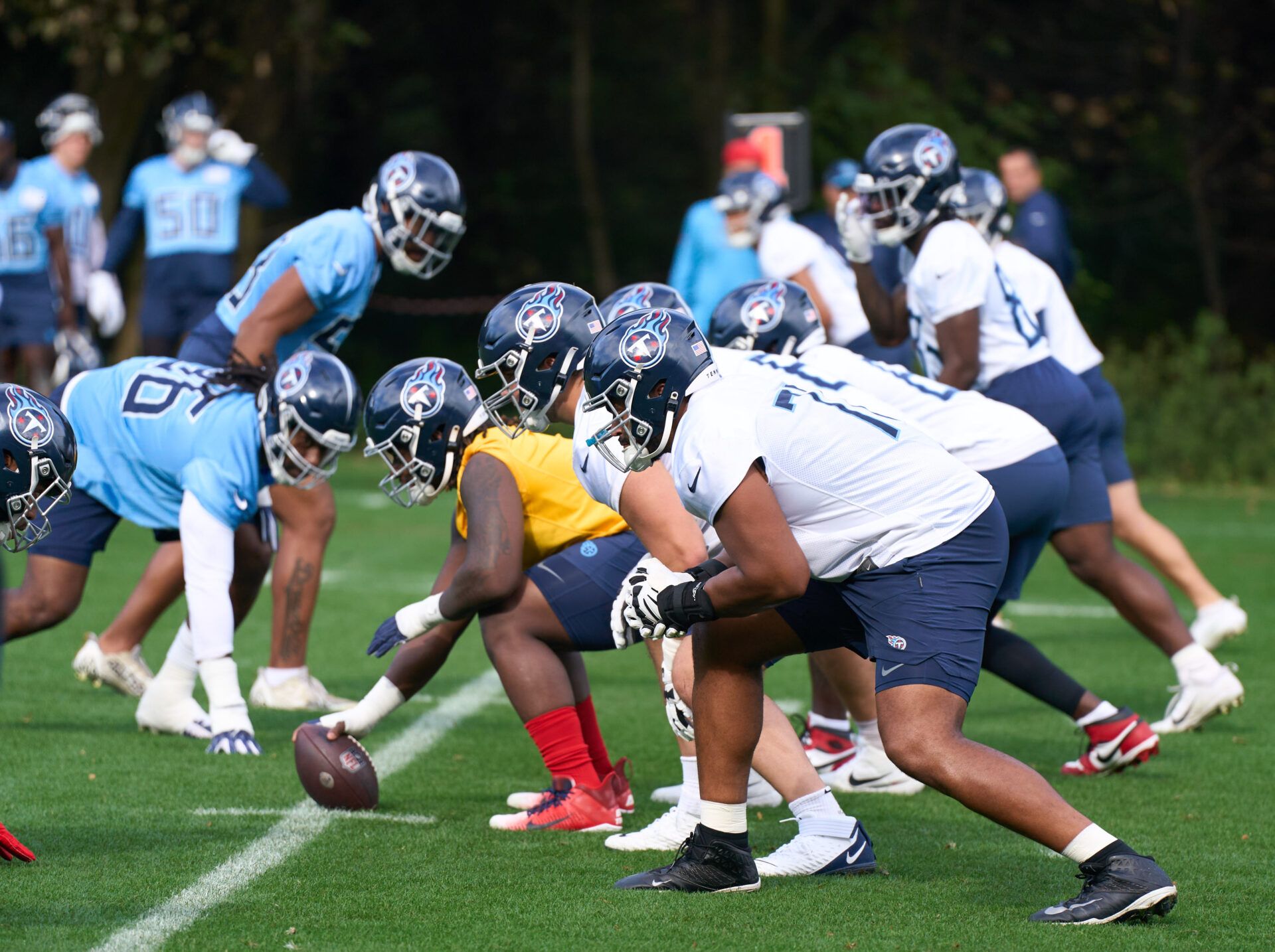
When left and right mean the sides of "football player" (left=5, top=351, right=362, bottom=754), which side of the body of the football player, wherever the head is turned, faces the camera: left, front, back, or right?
right

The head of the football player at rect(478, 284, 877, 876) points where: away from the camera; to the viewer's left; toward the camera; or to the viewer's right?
to the viewer's left

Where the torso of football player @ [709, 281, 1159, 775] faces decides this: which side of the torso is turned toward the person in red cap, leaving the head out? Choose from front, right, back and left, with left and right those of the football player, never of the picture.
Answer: right

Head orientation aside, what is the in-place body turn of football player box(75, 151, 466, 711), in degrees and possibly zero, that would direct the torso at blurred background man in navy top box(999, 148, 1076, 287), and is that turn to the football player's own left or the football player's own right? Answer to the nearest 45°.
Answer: approximately 45° to the football player's own left

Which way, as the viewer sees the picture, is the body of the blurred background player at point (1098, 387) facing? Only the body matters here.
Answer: to the viewer's left

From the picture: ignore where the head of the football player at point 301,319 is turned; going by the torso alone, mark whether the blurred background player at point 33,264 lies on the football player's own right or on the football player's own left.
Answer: on the football player's own left

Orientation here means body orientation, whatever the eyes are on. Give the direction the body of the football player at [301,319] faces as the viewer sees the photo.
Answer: to the viewer's right

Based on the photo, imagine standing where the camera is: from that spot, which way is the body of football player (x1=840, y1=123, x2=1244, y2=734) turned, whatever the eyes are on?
to the viewer's left

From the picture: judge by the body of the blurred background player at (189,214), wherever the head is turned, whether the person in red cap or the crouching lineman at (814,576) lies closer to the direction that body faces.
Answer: the crouching lineman

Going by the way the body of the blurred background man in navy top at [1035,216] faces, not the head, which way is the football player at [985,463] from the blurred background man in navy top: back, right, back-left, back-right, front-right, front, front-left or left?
front-left

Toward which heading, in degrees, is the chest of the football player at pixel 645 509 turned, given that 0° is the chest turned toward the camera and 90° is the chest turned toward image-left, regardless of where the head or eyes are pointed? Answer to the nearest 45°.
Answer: approximately 90°

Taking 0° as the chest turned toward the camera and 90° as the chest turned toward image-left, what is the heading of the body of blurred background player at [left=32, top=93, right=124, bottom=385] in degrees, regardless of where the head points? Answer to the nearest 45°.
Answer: approximately 315°

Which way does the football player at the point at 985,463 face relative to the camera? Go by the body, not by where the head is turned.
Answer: to the viewer's left

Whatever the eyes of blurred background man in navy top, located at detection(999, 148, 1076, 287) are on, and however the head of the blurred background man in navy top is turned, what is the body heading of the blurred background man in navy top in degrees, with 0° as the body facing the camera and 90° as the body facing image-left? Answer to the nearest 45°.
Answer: approximately 45°

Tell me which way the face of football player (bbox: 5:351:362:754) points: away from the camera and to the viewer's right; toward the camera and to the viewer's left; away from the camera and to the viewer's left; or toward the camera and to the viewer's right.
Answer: toward the camera and to the viewer's right
